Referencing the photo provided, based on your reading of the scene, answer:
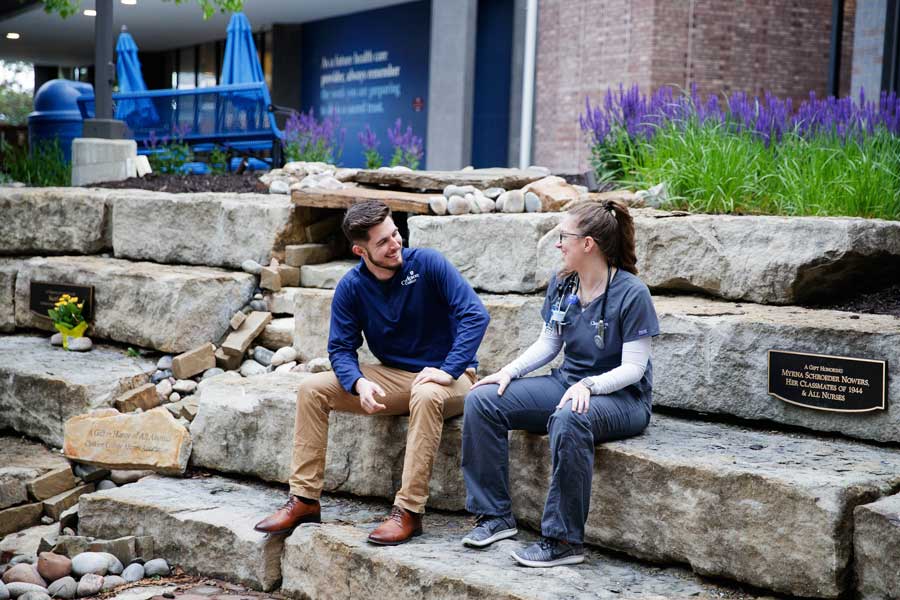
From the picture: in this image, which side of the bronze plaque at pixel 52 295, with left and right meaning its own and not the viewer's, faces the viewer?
front

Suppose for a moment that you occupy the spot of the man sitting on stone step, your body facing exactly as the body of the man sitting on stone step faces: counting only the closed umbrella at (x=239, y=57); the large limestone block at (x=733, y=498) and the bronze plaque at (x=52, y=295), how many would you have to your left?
1

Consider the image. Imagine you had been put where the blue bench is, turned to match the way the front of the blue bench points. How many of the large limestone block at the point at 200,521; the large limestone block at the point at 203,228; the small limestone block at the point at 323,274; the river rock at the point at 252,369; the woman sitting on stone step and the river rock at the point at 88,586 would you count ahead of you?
6

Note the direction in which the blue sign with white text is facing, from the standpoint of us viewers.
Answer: facing the viewer and to the left of the viewer

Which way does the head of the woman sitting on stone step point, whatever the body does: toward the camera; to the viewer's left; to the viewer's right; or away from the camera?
to the viewer's left

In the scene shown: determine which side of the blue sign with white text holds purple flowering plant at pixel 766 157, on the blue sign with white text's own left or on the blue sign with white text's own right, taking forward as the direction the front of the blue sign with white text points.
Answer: on the blue sign with white text's own left

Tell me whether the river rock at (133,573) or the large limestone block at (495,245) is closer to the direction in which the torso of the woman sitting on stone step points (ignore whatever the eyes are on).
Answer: the river rock

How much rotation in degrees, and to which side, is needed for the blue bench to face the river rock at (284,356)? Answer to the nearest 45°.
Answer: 0° — it already faces it

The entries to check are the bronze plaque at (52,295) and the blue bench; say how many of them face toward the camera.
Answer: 2

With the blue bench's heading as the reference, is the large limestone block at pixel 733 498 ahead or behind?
ahead

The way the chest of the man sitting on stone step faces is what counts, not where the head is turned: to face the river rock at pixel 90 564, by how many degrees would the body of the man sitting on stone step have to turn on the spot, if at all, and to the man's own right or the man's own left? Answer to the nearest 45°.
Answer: approximately 45° to the man's own right

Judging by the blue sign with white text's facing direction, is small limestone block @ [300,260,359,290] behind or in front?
in front
